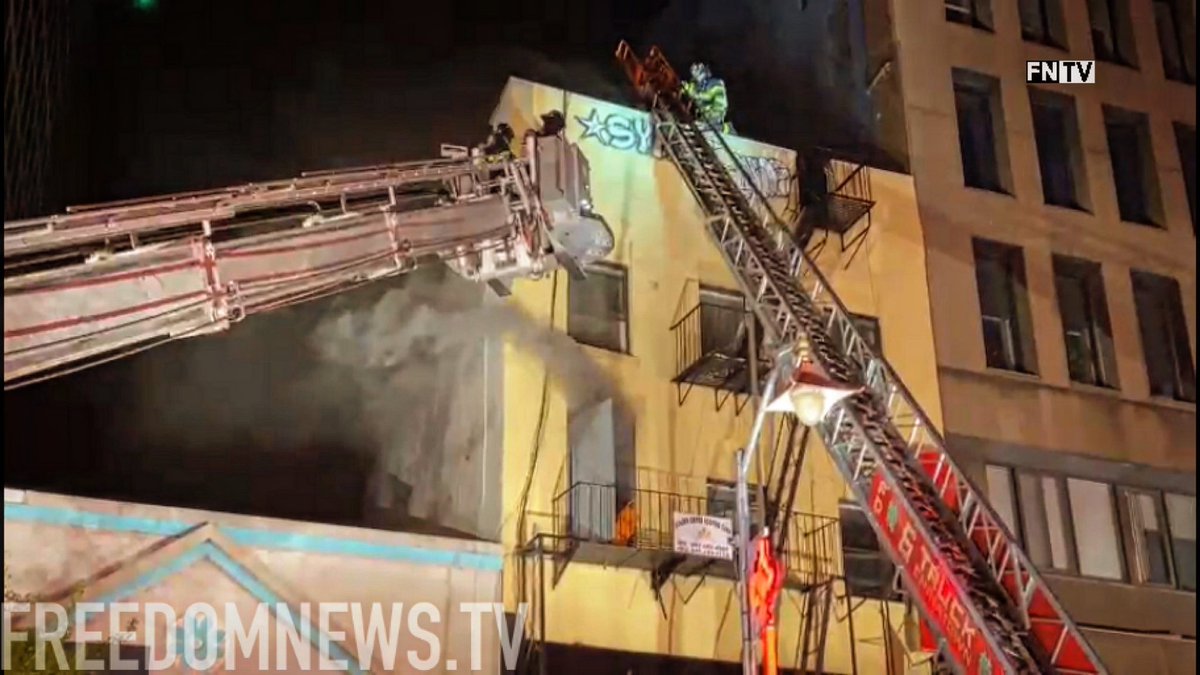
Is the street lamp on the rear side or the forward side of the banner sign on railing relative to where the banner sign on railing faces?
on the forward side

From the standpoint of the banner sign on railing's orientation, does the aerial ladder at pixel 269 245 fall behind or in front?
in front

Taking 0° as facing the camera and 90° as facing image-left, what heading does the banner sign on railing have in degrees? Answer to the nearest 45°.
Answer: approximately 0°
